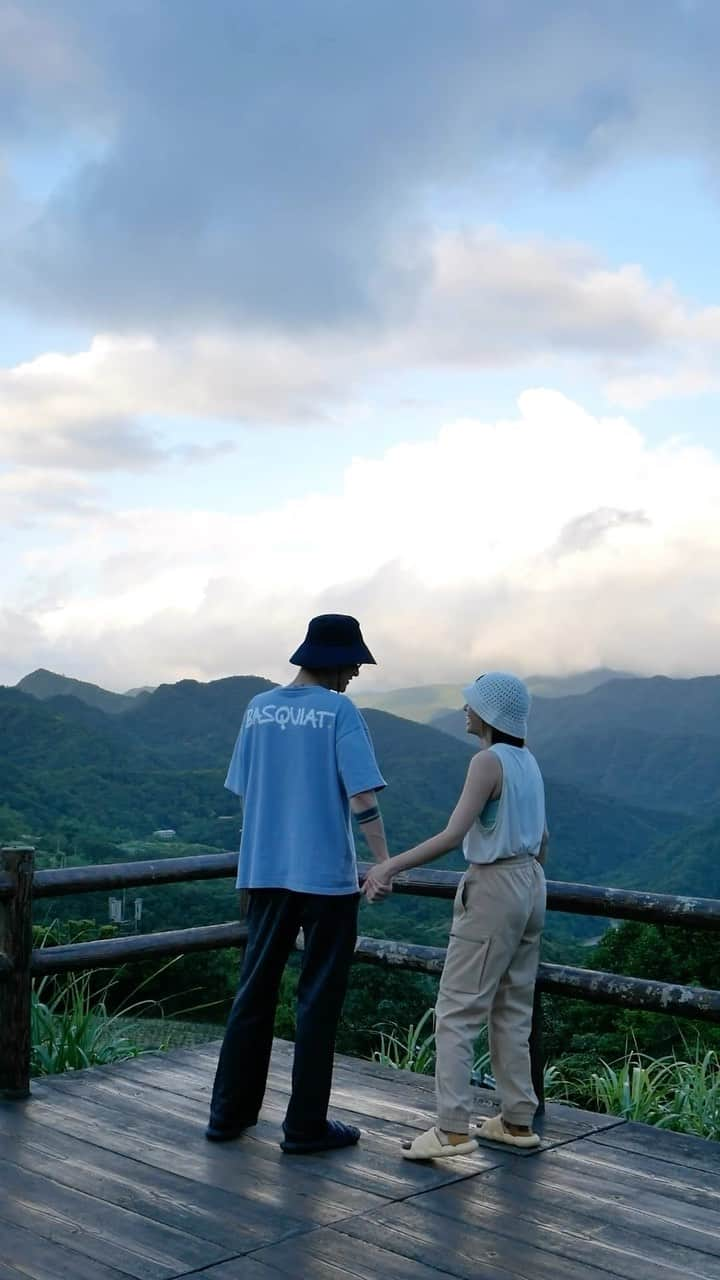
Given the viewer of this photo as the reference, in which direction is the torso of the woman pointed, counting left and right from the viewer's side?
facing away from the viewer and to the left of the viewer

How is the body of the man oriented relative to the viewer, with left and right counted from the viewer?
facing away from the viewer and to the right of the viewer

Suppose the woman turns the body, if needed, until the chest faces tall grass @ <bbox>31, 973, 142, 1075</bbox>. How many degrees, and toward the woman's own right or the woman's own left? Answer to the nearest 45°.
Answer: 0° — they already face it

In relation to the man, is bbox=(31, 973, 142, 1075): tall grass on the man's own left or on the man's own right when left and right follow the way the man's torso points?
on the man's own left

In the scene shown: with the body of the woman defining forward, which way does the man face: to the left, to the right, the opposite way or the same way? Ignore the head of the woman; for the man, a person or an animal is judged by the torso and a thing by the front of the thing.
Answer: to the right

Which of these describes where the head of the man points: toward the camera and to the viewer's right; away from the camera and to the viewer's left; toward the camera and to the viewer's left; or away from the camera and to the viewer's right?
away from the camera and to the viewer's right
